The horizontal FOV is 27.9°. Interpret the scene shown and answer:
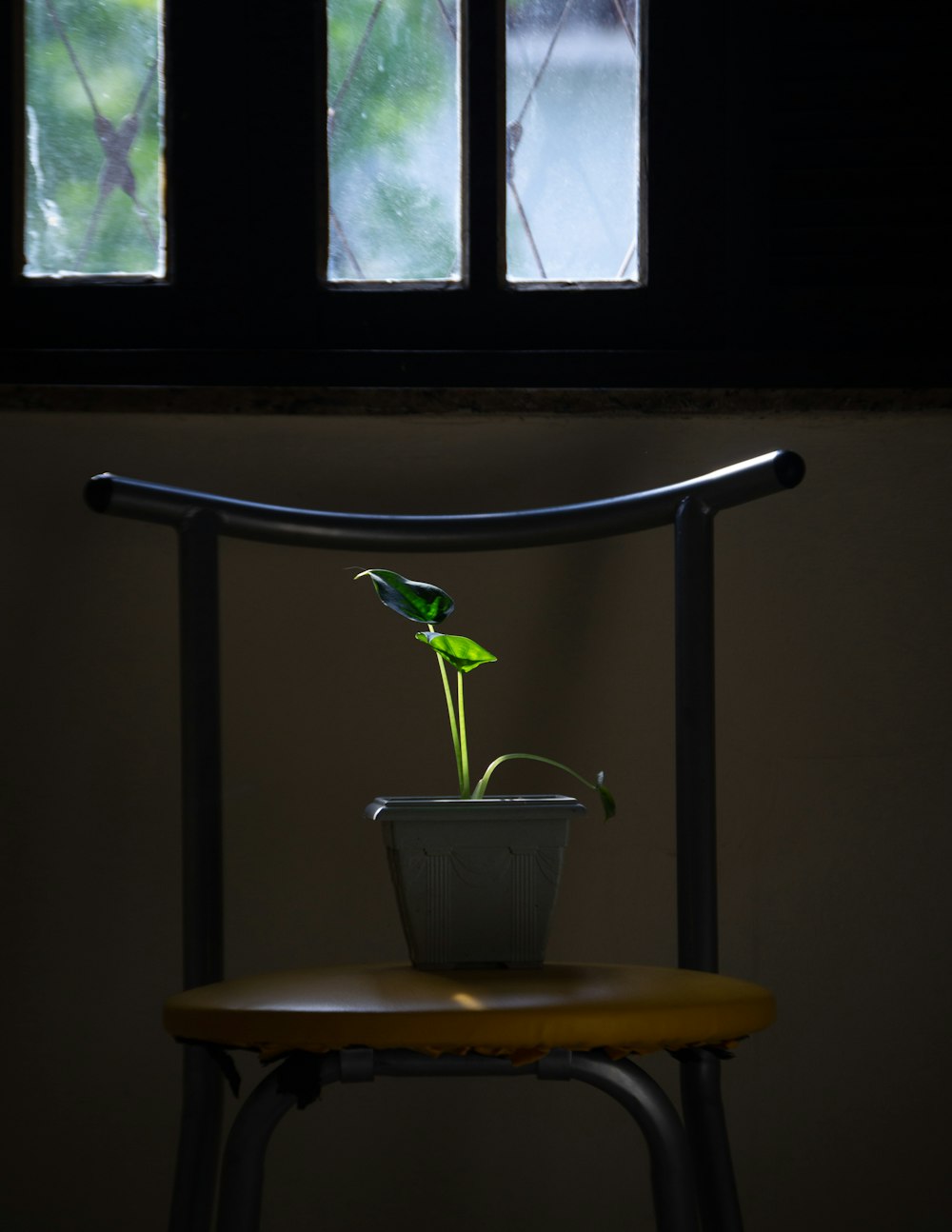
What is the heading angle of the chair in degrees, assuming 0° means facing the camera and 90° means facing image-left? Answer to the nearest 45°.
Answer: approximately 0°
